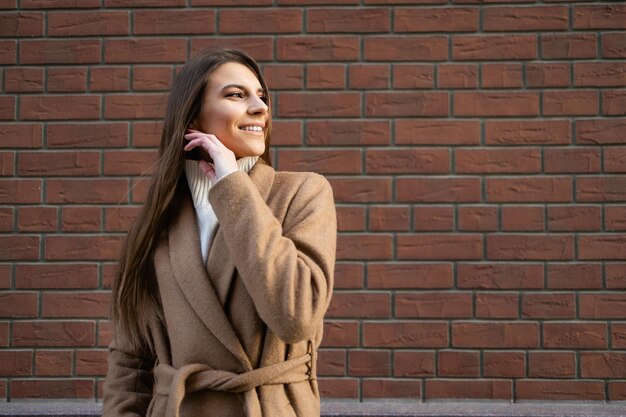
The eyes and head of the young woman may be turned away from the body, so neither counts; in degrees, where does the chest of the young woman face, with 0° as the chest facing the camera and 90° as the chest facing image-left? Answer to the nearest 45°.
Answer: approximately 0°
